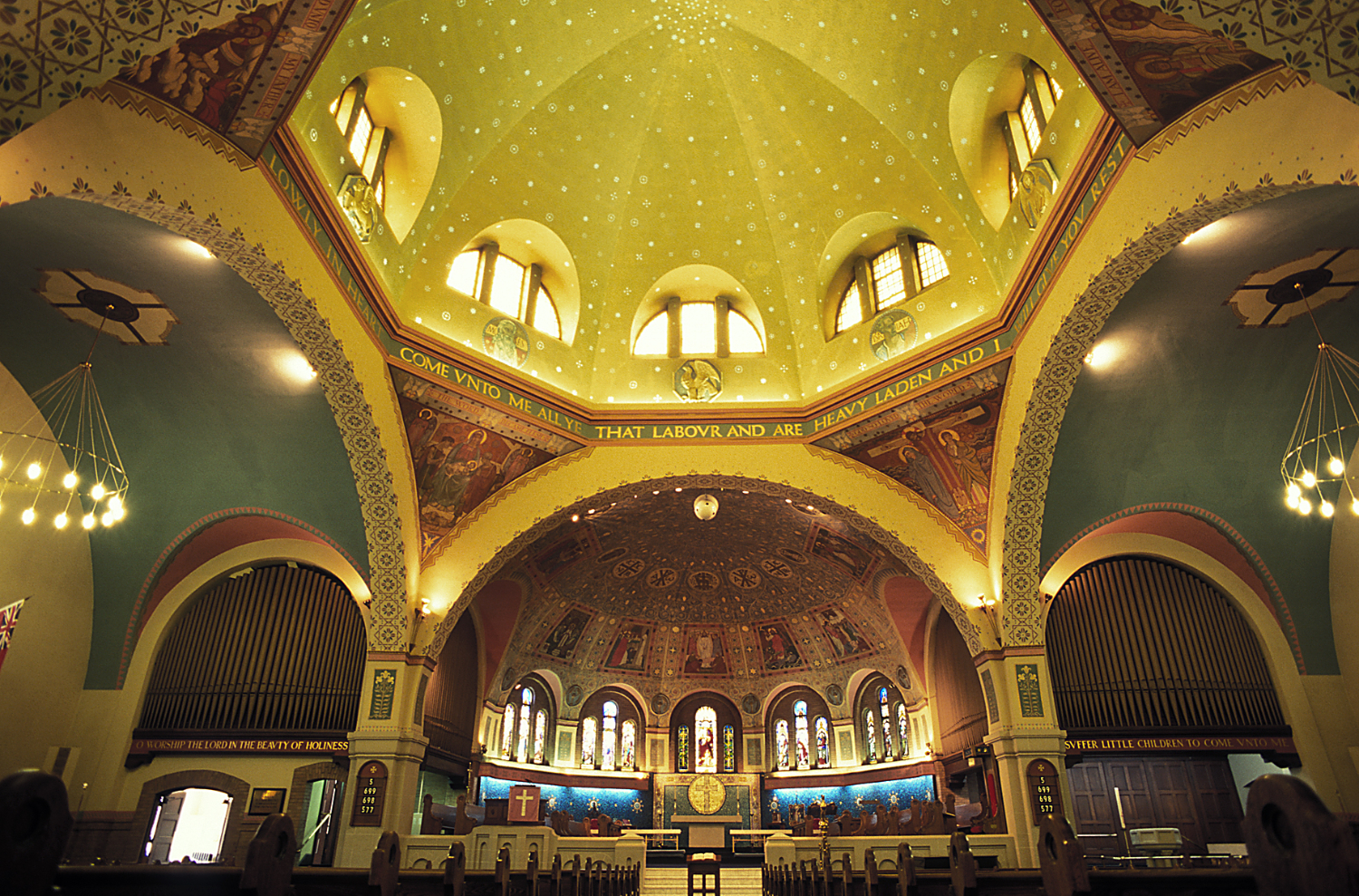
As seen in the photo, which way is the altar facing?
toward the camera

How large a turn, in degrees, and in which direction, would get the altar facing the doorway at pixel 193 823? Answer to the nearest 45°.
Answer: approximately 90° to its right

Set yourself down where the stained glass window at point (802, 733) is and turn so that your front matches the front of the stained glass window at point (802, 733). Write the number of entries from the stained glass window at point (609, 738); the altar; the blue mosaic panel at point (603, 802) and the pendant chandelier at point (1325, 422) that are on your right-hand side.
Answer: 3

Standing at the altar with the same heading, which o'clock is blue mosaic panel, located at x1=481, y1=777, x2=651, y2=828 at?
The blue mosaic panel is roughly at 3 o'clock from the altar.

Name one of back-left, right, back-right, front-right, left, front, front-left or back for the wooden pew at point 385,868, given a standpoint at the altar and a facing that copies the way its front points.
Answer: front

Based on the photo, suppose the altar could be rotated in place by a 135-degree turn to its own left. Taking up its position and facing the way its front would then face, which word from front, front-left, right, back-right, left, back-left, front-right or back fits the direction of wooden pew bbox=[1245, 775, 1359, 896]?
back-right

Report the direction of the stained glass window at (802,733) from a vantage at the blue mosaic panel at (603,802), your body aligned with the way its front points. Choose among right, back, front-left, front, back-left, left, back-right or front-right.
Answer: left

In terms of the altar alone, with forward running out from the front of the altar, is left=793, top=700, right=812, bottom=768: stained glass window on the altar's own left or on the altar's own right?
on the altar's own left

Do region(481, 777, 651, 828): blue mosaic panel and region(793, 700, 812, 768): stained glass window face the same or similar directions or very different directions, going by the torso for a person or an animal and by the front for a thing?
same or similar directions

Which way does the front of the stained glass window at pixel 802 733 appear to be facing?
toward the camera

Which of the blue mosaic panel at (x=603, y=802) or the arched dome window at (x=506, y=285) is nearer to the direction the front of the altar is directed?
the arched dome window

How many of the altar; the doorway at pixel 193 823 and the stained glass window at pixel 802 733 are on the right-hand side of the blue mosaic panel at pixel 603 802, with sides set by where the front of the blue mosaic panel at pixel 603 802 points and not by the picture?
1

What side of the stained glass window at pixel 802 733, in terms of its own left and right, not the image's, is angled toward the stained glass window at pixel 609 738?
right

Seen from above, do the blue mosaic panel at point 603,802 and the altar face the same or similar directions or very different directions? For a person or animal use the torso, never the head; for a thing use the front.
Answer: same or similar directions

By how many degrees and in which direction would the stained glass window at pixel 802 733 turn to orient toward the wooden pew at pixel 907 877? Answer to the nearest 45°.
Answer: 0° — it already faces it

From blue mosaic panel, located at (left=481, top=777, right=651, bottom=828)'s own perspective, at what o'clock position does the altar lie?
The altar is roughly at 9 o'clock from the blue mosaic panel.
